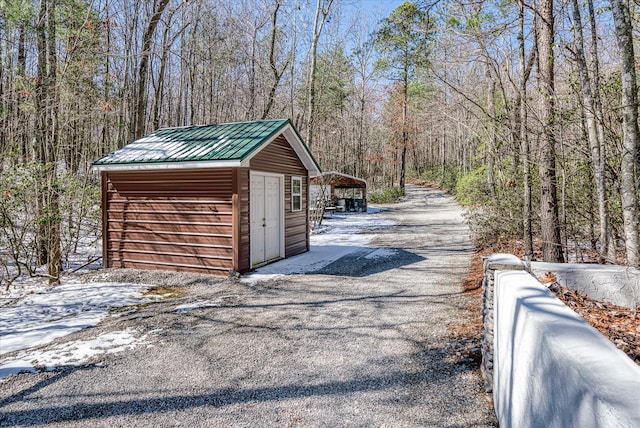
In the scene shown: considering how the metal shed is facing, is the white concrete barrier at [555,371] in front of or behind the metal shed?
in front

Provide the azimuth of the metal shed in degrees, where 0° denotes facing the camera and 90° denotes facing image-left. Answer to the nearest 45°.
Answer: approximately 315°

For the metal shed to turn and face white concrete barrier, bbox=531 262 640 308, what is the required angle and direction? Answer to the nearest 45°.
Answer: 0° — it already faces it
